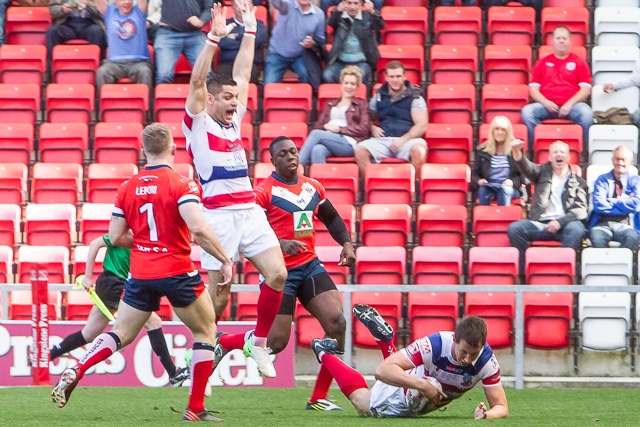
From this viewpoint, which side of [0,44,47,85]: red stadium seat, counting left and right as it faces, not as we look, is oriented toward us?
front

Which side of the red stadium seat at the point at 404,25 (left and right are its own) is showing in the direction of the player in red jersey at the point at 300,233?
front

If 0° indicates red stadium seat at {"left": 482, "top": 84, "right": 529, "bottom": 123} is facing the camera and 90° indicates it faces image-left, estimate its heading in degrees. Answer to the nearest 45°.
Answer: approximately 0°

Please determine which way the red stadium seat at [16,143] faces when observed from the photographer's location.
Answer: facing the viewer

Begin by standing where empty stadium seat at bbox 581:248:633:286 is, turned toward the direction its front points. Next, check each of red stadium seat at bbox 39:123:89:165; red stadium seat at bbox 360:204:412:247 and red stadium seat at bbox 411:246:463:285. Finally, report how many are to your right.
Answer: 3

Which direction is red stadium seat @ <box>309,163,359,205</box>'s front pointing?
toward the camera

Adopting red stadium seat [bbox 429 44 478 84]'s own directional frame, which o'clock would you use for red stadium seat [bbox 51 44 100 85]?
red stadium seat [bbox 51 44 100 85] is roughly at 3 o'clock from red stadium seat [bbox 429 44 478 84].
